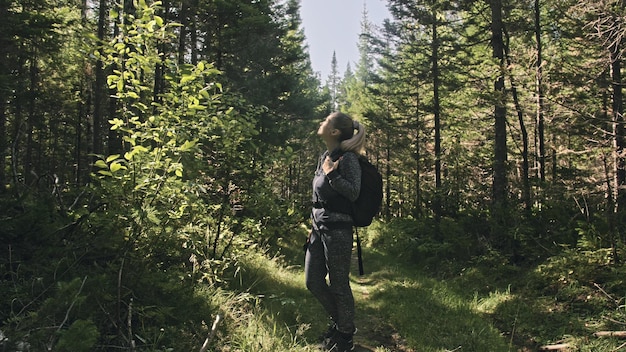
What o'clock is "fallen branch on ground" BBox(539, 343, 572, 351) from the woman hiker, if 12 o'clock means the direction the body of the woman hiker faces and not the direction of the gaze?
The fallen branch on ground is roughly at 5 o'clock from the woman hiker.

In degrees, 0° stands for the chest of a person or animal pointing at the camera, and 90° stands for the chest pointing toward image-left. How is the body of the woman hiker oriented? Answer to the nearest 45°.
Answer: approximately 90°

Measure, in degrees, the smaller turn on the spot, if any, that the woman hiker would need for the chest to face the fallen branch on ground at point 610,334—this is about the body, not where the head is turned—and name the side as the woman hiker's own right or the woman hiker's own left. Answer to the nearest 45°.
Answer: approximately 180°

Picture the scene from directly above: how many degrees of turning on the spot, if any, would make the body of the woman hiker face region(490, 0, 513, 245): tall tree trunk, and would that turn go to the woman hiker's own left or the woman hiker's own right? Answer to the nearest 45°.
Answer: approximately 135° to the woman hiker's own right

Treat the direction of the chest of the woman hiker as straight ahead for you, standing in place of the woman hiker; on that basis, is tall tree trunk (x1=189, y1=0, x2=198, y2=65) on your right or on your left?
on your right

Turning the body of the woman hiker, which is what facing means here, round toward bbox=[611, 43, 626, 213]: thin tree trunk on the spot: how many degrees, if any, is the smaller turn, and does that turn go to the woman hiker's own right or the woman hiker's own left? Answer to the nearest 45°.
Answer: approximately 135° to the woman hiker's own right
